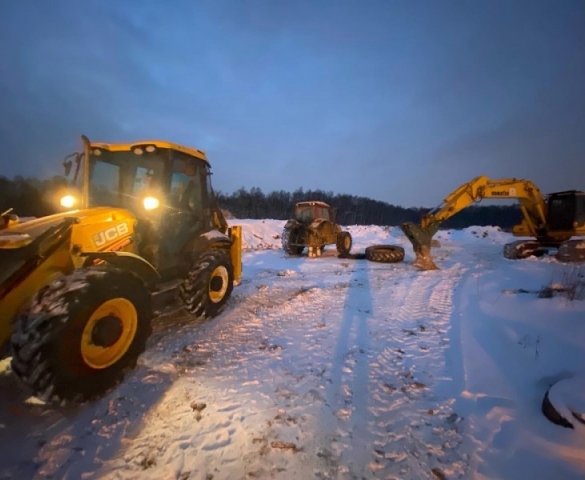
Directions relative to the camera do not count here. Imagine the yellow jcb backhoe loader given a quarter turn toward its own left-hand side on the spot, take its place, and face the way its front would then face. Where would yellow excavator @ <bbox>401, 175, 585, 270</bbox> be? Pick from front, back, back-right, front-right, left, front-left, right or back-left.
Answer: front-left

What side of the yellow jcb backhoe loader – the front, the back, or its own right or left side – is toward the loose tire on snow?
back

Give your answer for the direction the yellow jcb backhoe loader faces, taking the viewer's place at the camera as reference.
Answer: facing the viewer and to the left of the viewer
